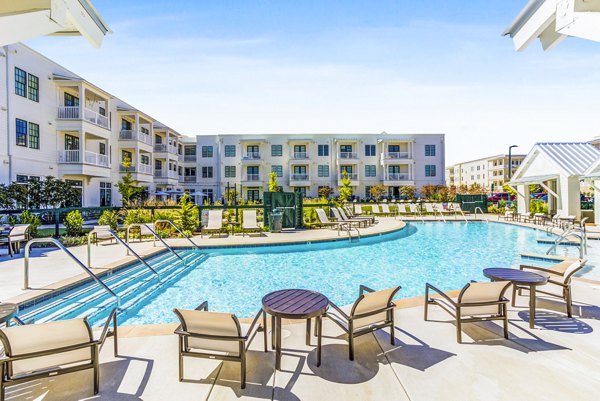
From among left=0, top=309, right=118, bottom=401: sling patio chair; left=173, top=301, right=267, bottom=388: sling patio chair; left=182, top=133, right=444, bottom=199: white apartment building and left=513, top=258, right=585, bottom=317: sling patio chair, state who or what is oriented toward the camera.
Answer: the white apartment building

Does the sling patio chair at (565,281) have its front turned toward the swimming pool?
yes

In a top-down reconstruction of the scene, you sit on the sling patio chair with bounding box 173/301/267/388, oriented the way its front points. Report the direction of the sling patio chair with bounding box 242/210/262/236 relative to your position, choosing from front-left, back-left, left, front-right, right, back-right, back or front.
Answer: front-left

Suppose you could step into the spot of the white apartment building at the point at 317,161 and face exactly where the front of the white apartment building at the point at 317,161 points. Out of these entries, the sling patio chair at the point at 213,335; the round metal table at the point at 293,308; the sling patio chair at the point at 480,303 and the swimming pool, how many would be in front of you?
4

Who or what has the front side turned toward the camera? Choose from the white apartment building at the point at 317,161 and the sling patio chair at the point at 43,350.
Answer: the white apartment building

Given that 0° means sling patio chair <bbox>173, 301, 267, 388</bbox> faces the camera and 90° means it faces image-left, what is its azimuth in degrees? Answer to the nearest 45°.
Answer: approximately 225°

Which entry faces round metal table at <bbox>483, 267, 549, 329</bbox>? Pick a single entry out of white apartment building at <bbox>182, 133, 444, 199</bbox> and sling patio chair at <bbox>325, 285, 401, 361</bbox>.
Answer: the white apartment building

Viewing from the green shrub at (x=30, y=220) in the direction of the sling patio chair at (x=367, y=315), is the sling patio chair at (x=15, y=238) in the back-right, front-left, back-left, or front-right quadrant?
front-right

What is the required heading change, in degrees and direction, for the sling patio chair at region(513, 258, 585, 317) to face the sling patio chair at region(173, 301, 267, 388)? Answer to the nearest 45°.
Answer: approximately 45° to its left

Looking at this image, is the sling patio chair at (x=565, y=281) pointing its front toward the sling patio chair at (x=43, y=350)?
no

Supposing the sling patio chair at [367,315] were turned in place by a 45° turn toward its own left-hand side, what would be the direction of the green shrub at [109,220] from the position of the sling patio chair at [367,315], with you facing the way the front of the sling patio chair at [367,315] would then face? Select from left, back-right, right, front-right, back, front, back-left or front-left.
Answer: front-right

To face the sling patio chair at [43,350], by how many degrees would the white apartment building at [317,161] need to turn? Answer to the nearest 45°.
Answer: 0° — it already faces it

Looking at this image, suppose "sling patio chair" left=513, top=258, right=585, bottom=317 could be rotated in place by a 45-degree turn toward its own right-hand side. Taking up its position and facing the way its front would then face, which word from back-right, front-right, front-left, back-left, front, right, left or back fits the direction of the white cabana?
front-right

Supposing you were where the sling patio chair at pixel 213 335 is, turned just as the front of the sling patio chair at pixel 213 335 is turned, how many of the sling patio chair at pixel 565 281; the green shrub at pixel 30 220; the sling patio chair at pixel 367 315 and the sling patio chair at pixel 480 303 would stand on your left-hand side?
1

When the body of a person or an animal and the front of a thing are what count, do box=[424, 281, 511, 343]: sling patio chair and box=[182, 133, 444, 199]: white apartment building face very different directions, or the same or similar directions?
very different directions

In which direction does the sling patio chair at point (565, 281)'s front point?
to the viewer's left
